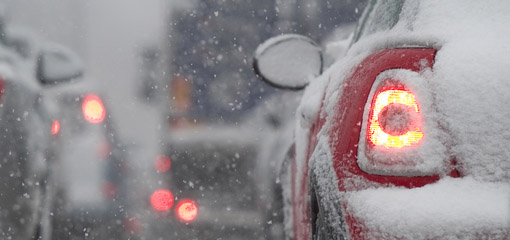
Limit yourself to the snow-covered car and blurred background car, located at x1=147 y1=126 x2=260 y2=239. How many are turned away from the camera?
2

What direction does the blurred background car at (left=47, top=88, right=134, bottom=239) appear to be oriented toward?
away from the camera

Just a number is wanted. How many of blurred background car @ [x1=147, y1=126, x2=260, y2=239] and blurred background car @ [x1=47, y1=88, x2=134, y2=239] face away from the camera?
2

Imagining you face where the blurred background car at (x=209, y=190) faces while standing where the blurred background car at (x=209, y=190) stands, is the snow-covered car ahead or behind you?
behind

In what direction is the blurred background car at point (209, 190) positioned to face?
away from the camera

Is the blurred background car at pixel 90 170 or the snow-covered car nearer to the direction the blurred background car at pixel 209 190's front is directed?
the blurred background car

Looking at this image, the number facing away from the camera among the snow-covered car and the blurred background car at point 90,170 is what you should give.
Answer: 2

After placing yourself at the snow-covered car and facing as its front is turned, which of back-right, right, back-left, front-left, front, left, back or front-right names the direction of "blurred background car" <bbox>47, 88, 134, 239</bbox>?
front-left

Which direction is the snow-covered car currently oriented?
away from the camera
